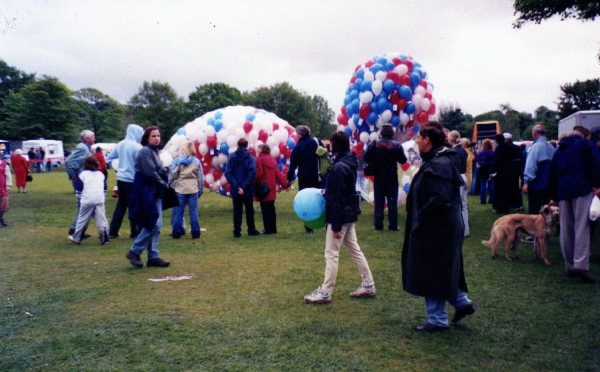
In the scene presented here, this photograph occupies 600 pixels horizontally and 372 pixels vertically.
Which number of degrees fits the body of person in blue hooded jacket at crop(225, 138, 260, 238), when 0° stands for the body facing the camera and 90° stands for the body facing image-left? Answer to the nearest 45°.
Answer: approximately 180°

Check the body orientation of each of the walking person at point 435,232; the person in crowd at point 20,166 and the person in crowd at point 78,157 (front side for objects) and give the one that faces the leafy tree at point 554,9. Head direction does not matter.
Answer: the person in crowd at point 78,157

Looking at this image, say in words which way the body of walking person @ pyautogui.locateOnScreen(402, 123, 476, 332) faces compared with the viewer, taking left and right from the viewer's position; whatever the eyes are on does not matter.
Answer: facing to the left of the viewer

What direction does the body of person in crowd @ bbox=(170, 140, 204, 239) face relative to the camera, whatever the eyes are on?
away from the camera

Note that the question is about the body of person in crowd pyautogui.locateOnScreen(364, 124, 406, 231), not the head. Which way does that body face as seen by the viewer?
away from the camera

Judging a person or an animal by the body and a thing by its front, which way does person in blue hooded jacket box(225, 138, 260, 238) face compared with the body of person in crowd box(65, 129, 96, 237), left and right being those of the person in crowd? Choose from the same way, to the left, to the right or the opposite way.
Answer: to the left

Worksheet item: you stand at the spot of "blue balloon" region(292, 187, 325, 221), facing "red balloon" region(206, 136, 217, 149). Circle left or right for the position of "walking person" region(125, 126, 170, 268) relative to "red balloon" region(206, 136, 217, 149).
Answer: left

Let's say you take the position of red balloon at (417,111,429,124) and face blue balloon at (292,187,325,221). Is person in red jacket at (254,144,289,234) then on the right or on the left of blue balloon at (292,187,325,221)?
right

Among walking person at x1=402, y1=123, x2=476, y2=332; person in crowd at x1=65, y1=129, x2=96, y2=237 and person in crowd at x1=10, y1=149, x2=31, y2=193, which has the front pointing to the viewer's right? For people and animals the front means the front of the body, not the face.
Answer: person in crowd at x1=65, y1=129, x2=96, y2=237

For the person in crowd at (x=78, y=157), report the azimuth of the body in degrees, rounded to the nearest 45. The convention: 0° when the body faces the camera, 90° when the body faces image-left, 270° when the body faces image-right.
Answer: approximately 270°

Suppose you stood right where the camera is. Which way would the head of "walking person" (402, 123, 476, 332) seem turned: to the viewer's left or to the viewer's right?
to the viewer's left
